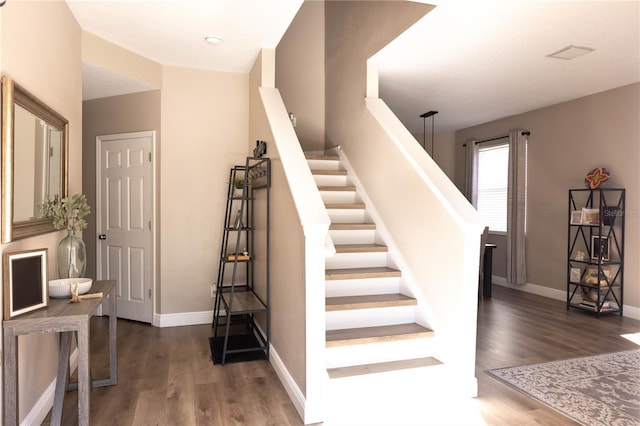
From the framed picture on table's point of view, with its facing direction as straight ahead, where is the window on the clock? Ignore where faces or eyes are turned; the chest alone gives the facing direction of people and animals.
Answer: The window is roughly at 10 o'clock from the framed picture on table.

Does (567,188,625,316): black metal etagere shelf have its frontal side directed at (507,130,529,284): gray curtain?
no

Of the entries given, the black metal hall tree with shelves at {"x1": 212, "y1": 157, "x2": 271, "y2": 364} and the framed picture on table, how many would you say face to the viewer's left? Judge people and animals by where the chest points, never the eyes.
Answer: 1

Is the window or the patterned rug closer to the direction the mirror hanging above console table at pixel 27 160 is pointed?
the patterned rug

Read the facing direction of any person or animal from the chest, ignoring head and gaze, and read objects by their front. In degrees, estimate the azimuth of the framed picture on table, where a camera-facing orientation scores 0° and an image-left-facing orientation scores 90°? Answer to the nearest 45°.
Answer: approximately 315°

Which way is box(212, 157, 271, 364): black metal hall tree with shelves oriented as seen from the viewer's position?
to the viewer's left

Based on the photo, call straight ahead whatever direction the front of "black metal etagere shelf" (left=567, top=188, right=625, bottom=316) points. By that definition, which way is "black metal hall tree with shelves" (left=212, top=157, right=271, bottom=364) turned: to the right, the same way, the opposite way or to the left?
the same way

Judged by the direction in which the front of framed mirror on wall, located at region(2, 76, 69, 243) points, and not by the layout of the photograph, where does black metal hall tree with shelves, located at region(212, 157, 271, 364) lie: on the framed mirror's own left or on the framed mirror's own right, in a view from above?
on the framed mirror's own left

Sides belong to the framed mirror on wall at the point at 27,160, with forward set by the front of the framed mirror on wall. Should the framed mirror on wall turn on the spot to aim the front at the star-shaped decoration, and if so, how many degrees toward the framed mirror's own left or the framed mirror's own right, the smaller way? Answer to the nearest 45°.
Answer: approximately 45° to the framed mirror's own left

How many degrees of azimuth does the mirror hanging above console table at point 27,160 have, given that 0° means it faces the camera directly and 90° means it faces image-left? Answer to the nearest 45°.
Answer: approximately 315°

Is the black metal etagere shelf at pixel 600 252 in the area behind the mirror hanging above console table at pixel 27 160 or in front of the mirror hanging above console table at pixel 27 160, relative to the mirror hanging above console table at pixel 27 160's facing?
in front

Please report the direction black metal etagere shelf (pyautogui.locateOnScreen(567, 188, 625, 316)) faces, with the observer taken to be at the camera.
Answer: facing the viewer and to the left of the viewer

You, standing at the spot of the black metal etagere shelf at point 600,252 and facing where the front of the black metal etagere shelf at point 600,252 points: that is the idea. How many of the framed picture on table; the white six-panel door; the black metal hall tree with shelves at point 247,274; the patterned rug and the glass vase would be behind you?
0
